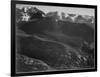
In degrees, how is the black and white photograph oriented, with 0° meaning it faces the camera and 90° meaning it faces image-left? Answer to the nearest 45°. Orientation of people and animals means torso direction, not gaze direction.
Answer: approximately 315°
